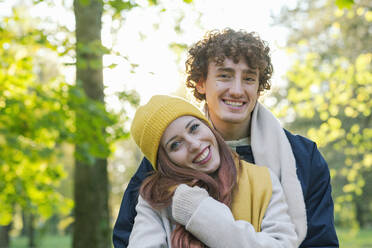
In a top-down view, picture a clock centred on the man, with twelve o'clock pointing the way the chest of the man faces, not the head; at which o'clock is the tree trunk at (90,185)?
The tree trunk is roughly at 5 o'clock from the man.

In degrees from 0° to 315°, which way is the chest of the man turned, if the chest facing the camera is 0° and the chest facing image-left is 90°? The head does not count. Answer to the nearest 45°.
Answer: approximately 0°

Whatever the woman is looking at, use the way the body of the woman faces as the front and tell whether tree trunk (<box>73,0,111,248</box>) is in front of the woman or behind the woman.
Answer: behind

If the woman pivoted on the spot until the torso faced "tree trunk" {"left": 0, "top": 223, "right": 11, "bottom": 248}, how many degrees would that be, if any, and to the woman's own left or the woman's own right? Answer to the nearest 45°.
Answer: approximately 135° to the woman's own right

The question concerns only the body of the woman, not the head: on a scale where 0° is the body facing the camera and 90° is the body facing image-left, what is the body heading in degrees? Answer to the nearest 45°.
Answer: approximately 0°

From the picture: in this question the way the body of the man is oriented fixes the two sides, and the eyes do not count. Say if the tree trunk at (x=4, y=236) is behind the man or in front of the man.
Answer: behind

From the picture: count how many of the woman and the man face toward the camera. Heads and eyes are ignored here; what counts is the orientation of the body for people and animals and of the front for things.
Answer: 2
